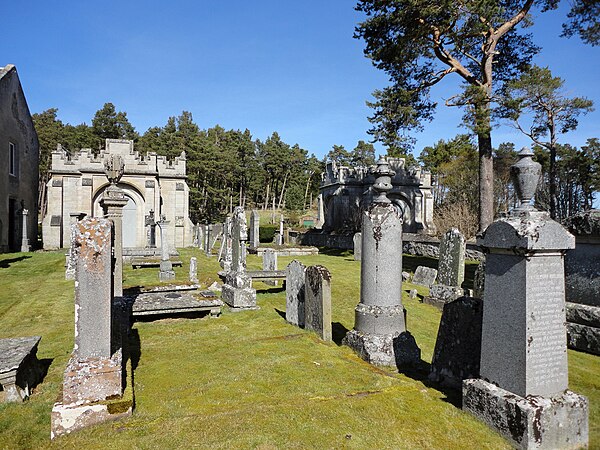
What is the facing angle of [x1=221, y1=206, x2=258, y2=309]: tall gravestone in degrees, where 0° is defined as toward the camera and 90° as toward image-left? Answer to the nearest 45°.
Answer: approximately 315°

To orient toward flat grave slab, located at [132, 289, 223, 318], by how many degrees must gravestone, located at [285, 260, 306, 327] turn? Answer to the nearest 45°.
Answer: approximately 45° to its right

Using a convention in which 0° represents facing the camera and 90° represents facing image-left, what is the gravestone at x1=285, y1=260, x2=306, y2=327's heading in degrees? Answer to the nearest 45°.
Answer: approximately 45°

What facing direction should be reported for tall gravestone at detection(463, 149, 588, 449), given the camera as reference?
facing the viewer and to the right of the viewer

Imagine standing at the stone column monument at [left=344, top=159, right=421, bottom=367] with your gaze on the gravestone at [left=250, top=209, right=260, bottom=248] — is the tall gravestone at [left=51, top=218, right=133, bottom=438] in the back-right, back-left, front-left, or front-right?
back-left

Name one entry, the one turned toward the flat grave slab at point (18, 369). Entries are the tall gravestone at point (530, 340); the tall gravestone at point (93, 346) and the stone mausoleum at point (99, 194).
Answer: the stone mausoleum

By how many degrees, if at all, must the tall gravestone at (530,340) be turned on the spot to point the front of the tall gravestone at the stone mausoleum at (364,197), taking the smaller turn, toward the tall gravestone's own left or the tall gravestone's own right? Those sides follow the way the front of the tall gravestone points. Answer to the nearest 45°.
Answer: approximately 180°

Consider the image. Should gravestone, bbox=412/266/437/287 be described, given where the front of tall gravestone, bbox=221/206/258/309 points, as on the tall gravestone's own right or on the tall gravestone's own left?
on the tall gravestone's own left

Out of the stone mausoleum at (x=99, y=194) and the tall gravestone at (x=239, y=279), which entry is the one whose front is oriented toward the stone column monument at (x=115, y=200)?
the stone mausoleum

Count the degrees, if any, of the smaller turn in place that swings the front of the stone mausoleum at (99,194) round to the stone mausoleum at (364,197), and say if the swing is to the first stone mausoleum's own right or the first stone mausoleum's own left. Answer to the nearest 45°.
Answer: approximately 90° to the first stone mausoleum's own left

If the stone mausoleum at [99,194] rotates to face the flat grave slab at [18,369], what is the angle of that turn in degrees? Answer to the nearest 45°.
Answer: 0° — it already faces it
